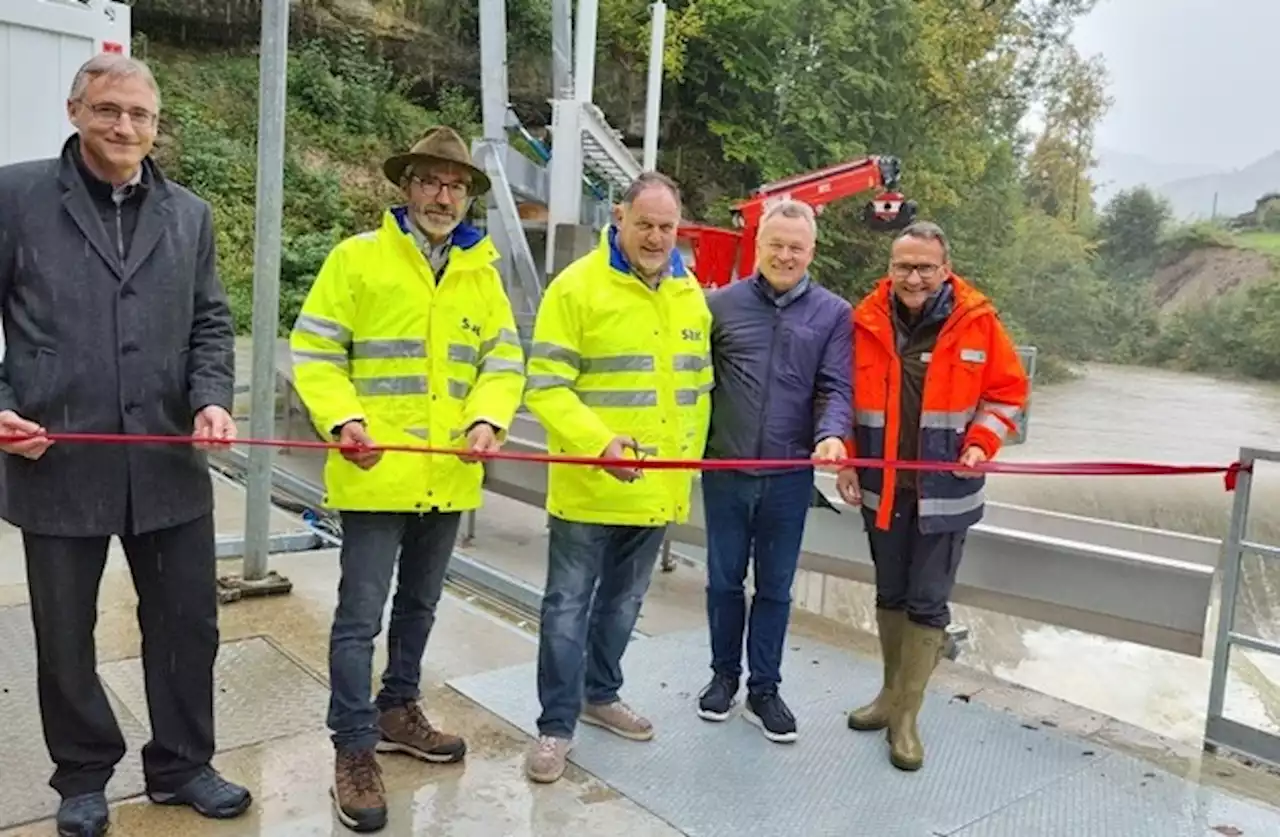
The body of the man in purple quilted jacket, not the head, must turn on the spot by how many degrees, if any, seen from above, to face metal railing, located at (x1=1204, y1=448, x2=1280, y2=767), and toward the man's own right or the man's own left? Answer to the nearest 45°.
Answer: approximately 90° to the man's own left

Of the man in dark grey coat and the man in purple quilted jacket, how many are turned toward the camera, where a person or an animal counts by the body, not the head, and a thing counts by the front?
2

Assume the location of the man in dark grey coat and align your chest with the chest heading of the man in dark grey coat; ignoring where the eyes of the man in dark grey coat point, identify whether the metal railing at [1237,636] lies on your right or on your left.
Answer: on your left

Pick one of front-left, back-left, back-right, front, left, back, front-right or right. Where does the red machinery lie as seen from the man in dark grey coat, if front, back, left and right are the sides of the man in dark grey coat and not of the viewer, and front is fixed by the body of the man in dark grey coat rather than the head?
back-left

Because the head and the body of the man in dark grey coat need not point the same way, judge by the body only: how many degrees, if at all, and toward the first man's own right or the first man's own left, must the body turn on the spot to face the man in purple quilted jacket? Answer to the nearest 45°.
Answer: approximately 90° to the first man's own left

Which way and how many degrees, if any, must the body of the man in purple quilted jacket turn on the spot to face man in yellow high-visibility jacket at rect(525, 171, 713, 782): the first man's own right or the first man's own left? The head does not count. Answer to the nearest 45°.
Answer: approximately 45° to the first man's own right

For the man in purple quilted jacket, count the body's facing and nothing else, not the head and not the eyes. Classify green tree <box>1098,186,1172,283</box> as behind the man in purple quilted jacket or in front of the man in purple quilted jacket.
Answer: behind

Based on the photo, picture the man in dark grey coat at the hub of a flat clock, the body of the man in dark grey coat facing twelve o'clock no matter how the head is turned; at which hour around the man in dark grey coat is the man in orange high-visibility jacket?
The man in orange high-visibility jacket is roughly at 9 o'clock from the man in dark grey coat.

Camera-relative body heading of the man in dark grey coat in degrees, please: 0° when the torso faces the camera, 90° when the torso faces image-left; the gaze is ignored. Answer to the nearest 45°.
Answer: approximately 0°

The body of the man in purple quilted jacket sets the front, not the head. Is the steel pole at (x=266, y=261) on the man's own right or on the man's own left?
on the man's own right

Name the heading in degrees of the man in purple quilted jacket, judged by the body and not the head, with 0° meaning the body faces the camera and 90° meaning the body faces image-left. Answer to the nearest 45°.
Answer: approximately 0°

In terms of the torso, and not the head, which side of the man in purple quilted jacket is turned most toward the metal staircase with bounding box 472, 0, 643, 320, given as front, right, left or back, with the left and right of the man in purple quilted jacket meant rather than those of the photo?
back
